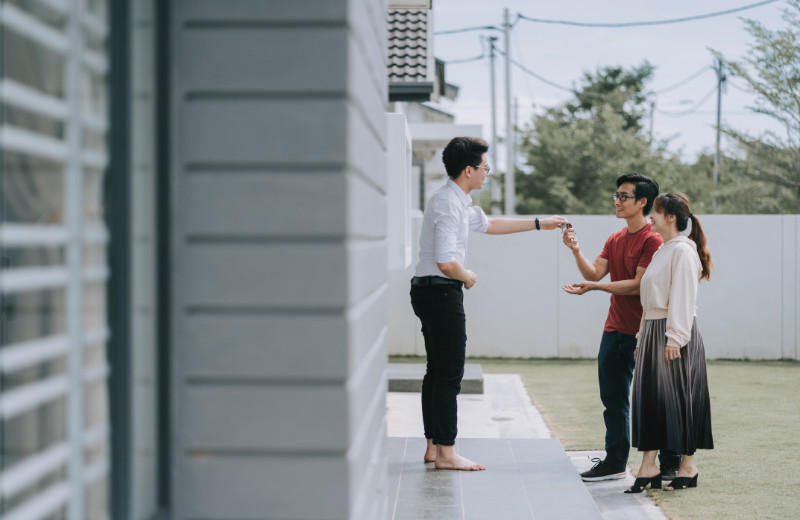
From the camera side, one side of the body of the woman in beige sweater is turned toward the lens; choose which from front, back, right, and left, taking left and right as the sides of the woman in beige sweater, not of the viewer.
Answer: left

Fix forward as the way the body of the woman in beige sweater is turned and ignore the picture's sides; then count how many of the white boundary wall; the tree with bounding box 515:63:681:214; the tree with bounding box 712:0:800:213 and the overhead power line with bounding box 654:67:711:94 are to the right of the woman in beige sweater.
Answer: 4

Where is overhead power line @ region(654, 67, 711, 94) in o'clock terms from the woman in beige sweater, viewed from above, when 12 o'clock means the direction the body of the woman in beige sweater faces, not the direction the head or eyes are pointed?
The overhead power line is roughly at 3 o'clock from the woman in beige sweater.

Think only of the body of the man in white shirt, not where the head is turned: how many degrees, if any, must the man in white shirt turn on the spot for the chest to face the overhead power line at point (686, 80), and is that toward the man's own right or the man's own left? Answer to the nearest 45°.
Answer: approximately 90° to the man's own left

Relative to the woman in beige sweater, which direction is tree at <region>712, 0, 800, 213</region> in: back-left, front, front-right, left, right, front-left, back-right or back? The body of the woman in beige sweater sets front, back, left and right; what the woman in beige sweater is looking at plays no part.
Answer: right

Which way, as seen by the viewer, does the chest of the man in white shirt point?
to the viewer's right

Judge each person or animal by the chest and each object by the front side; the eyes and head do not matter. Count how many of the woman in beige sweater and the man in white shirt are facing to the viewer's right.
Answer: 1

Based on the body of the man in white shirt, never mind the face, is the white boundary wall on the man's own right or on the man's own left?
on the man's own left

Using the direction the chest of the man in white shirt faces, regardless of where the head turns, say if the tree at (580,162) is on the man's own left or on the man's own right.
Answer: on the man's own left

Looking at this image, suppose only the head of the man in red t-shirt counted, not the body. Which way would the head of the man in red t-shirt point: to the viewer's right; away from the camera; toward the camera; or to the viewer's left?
to the viewer's left

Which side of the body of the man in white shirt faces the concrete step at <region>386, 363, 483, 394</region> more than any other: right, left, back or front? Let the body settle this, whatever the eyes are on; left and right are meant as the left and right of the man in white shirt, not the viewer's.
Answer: left

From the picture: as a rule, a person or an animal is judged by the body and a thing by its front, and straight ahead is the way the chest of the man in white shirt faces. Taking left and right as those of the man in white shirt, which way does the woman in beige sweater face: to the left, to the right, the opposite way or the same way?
the opposite way

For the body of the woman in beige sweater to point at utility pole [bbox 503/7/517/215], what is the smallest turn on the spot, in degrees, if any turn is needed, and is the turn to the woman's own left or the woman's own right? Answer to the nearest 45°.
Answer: approximately 90° to the woman's own right

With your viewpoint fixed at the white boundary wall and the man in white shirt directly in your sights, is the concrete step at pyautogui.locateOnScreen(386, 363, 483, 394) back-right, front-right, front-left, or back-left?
front-right

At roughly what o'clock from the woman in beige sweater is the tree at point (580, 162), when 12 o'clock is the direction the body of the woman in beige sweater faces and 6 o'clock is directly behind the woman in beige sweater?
The tree is roughly at 3 o'clock from the woman in beige sweater.
